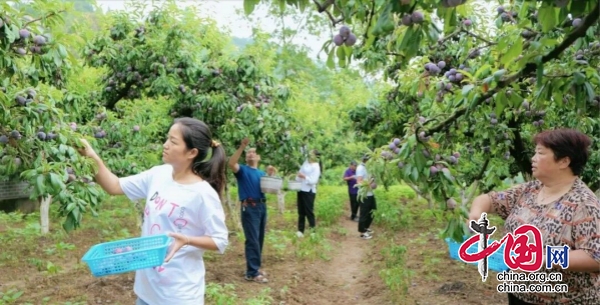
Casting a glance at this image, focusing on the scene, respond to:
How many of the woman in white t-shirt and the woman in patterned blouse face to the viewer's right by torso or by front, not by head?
0

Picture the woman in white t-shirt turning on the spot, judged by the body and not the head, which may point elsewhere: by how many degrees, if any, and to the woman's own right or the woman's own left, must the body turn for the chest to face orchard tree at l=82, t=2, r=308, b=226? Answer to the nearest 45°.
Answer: approximately 135° to the woman's own right

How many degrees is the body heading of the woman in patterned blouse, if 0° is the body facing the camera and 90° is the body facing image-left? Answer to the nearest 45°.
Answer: approximately 45°

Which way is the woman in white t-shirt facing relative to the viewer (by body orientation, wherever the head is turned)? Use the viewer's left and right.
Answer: facing the viewer and to the left of the viewer

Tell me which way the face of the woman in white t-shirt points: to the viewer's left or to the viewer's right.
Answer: to the viewer's left

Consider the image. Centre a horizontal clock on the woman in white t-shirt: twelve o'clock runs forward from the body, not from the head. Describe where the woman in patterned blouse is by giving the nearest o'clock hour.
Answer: The woman in patterned blouse is roughly at 8 o'clock from the woman in white t-shirt.

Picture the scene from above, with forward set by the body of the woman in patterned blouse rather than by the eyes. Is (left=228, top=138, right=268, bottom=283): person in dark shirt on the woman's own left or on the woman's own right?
on the woman's own right

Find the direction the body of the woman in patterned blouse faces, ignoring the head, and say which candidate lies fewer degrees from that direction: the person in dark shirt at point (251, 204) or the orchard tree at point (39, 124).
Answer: the orchard tree

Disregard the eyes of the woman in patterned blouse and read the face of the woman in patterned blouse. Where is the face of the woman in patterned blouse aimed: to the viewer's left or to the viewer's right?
to the viewer's left
